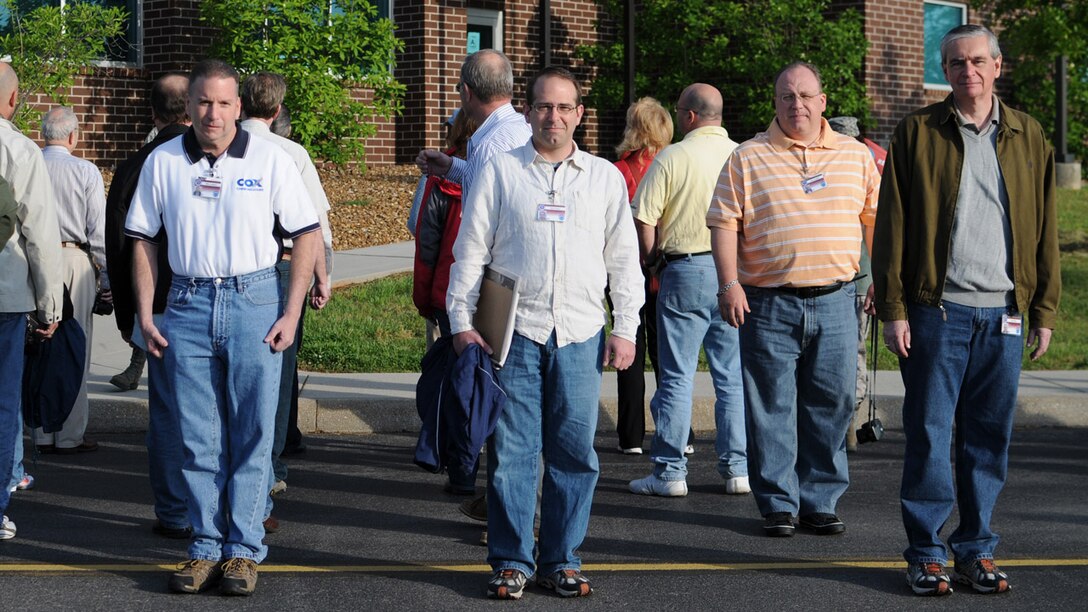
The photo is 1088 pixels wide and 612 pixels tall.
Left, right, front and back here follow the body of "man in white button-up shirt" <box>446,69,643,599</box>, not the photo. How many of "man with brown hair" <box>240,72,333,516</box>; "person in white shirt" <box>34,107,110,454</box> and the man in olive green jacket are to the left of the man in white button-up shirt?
1

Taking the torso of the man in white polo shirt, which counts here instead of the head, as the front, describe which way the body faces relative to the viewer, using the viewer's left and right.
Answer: facing the viewer

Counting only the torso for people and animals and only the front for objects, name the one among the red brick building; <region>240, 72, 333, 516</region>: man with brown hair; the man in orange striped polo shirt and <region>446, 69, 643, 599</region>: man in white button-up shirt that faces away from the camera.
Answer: the man with brown hair

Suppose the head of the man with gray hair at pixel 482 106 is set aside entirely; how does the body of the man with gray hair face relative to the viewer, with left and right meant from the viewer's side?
facing away from the viewer and to the left of the viewer

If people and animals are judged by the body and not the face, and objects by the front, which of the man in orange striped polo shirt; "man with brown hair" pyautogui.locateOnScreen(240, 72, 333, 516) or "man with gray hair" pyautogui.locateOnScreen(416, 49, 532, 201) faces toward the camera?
the man in orange striped polo shirt

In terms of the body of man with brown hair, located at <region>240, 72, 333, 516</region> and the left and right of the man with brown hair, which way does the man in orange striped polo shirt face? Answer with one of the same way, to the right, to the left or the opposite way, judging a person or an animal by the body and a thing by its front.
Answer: the opposite way

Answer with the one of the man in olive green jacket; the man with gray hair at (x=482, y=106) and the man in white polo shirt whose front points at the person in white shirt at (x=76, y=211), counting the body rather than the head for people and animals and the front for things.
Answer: the man with gray hair

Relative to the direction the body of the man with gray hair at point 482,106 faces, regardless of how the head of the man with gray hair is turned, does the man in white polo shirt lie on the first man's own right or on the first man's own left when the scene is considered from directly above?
on the first man's own left

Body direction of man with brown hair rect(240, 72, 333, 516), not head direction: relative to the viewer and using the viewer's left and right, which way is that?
facing away from the viewer

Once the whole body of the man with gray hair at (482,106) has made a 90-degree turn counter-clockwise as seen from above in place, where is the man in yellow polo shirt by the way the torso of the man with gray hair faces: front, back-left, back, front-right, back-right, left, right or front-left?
back

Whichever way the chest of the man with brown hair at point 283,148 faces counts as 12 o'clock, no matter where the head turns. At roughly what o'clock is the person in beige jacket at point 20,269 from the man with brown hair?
The person in beige jacket is roughly at 8 o'clock from the man with brown hair.

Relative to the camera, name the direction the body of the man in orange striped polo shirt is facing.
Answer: toward the camera

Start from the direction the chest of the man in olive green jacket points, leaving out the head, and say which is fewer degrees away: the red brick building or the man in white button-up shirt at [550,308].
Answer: the man in white button-up shirt

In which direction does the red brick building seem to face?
toward the camera

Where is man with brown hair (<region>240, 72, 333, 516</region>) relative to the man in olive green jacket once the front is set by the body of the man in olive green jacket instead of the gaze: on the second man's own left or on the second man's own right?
on the second man's own right

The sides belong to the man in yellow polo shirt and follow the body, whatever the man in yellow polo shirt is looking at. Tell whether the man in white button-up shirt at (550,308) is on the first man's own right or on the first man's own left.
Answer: on the first man's own left
